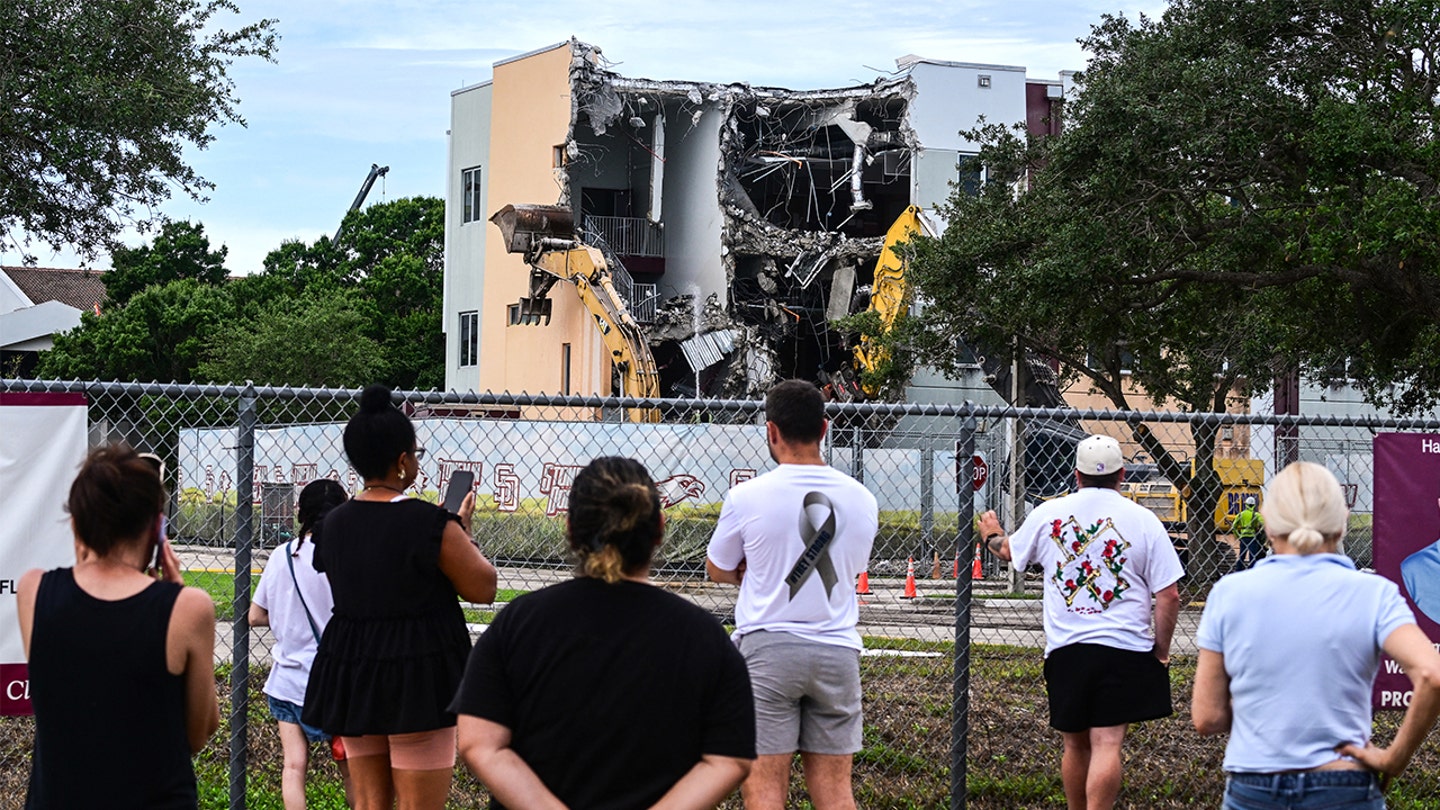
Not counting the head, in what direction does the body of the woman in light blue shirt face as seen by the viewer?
away from the camera

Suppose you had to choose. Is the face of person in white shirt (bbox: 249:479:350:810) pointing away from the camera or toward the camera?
away from the camera

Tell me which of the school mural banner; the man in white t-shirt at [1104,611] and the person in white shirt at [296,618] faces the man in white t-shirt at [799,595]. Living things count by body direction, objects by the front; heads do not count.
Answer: the school mural banner

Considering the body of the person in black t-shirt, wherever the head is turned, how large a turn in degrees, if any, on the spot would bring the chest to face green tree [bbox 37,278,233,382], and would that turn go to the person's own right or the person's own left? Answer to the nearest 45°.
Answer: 0° — they already face it

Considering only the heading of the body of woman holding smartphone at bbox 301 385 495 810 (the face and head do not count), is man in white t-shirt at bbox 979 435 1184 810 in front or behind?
in front

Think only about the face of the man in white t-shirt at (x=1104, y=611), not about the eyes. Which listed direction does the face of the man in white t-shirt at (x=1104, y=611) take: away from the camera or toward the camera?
away from the camera

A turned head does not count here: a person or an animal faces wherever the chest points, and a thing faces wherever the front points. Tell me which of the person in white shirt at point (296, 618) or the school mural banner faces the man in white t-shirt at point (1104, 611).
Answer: the school mural banner

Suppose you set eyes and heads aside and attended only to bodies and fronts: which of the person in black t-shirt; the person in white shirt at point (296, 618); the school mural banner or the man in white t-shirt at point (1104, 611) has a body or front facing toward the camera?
the school mural banner

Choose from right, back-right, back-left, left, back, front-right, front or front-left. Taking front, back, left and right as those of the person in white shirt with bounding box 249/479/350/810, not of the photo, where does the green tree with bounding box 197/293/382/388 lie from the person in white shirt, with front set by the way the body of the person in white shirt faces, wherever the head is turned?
front-right

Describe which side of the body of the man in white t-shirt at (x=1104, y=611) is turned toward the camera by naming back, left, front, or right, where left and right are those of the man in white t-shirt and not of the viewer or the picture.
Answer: back

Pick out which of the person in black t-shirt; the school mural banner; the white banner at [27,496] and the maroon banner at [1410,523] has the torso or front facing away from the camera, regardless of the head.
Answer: the person in black t-shirt

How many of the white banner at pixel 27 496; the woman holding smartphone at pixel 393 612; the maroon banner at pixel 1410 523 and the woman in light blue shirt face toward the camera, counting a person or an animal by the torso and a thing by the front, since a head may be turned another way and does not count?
2

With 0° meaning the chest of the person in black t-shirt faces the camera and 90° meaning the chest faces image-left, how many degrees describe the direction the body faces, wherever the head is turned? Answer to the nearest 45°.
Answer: approximately 180°

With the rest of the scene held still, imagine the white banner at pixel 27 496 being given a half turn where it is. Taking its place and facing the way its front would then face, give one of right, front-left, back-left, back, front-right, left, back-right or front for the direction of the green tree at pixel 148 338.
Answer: front

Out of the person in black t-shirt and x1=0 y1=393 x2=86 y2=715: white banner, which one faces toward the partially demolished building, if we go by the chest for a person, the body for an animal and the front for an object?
the person in black t-shirt

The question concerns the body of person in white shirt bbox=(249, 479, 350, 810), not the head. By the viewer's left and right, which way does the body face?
facing away from the viewer and to the left of the viewer

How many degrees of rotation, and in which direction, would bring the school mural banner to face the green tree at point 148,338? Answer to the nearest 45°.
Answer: approximately 135° to its right

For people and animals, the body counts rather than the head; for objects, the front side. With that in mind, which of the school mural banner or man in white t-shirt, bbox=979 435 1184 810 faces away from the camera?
the man in white t-shirt

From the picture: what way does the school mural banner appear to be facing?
toward the camera

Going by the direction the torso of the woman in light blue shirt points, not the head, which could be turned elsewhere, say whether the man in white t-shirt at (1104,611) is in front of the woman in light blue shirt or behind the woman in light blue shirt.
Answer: in front
